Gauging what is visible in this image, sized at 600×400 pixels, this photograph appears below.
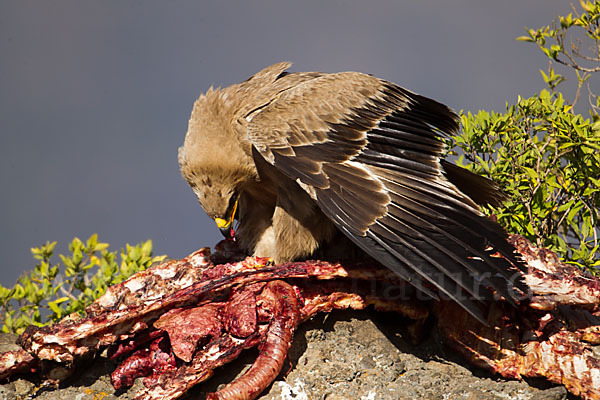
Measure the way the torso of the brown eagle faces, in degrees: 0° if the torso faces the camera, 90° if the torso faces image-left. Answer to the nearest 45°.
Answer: approximately 90°

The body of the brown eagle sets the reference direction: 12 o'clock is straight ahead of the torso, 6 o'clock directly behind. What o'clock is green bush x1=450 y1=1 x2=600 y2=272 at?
The green bush is roughly at 5 o'clock from the brown eagle.
